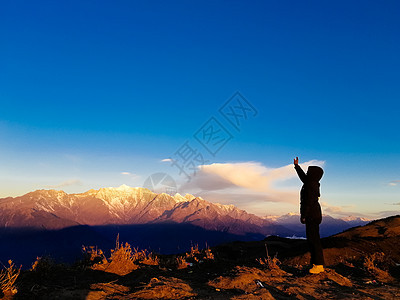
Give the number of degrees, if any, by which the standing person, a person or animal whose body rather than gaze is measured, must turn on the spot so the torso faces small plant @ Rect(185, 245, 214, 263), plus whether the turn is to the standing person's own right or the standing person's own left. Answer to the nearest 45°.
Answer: approximately 45° to the standing person's own right

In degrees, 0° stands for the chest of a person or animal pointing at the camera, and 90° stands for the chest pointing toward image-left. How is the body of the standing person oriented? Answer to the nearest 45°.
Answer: approximately 90°
